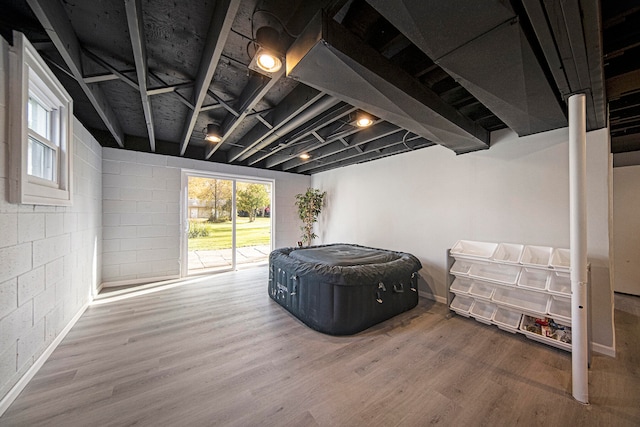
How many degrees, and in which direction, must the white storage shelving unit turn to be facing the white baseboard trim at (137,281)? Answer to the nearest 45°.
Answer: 0° — it already faces it

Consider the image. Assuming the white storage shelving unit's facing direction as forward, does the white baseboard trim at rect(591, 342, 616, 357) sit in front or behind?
behind

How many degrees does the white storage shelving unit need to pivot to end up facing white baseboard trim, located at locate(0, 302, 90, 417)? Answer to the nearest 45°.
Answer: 0° — it already faces it

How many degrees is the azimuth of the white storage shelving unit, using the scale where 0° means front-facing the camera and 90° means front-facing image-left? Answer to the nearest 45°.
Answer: approximately 45°

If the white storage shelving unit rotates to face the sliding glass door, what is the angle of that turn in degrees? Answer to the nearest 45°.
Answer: approximately 45° to its right

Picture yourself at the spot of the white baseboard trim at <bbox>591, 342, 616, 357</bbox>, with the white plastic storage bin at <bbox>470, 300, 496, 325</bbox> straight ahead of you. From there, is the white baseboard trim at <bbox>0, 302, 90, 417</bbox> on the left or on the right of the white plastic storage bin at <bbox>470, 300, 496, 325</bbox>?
left

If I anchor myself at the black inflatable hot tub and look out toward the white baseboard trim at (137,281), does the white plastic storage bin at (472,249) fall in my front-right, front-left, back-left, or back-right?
back-right

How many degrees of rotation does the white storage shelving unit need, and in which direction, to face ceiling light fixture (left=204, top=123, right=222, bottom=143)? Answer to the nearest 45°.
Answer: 0° — it already faces it

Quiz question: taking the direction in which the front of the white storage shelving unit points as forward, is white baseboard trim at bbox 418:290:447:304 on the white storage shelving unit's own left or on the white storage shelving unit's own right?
on the white storage shelving unit's own right

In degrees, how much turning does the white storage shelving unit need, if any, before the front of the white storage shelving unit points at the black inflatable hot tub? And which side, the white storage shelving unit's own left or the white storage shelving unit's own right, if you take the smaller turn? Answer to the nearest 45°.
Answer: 0° — it already faces it
